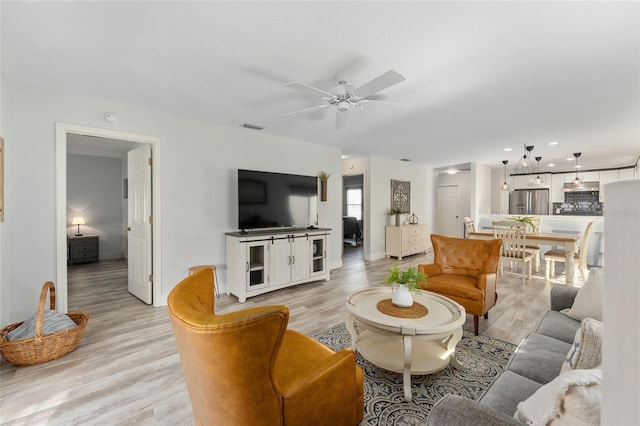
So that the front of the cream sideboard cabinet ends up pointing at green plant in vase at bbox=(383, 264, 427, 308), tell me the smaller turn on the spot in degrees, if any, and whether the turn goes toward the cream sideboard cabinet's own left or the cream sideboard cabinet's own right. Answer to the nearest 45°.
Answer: approximately 45° to the cream sideboard cabinet's own right

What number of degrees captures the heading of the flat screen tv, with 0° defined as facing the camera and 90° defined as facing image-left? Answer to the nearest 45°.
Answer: approximately 315°

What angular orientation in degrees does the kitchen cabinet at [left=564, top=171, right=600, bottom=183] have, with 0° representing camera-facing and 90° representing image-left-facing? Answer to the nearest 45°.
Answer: approximately 0°

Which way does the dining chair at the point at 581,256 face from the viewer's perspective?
to the viewer's left

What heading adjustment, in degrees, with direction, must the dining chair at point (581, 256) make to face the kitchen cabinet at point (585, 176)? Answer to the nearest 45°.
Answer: approximately 90° to its right

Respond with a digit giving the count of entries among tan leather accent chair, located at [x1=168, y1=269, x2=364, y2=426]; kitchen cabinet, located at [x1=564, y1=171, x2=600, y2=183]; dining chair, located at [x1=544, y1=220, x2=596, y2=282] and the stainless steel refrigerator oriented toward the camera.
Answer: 2

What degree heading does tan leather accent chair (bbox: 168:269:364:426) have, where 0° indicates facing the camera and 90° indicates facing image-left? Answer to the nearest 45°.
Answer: approximately 225°
